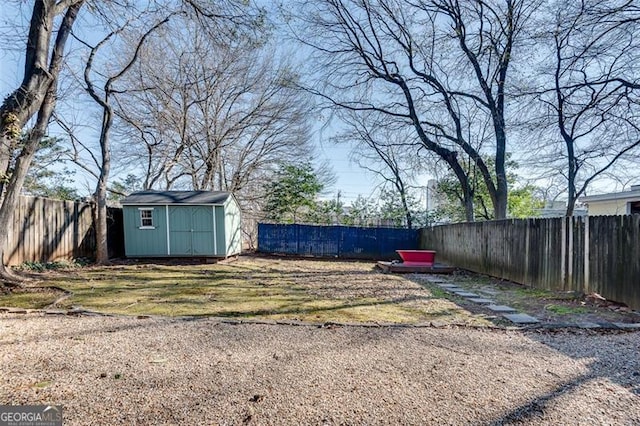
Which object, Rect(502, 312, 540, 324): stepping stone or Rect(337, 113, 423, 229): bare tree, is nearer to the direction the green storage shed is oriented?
the stepping stone

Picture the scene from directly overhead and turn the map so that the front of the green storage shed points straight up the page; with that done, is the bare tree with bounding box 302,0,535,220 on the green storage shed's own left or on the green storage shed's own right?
on the green storage shed's own left

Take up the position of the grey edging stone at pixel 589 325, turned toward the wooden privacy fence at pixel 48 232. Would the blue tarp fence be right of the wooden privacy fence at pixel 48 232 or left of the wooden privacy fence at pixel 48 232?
right

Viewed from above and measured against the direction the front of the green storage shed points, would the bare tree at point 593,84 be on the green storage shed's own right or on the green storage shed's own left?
on the green storage shed's own left

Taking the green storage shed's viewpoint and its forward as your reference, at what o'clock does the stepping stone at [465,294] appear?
The stepping stone is roughly at 11 o'clock from the green storage shed.

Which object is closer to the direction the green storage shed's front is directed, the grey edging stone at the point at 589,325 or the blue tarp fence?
the grey edging stone

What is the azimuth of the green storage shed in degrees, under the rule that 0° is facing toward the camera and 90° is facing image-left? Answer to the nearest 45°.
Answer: approximately 0°
